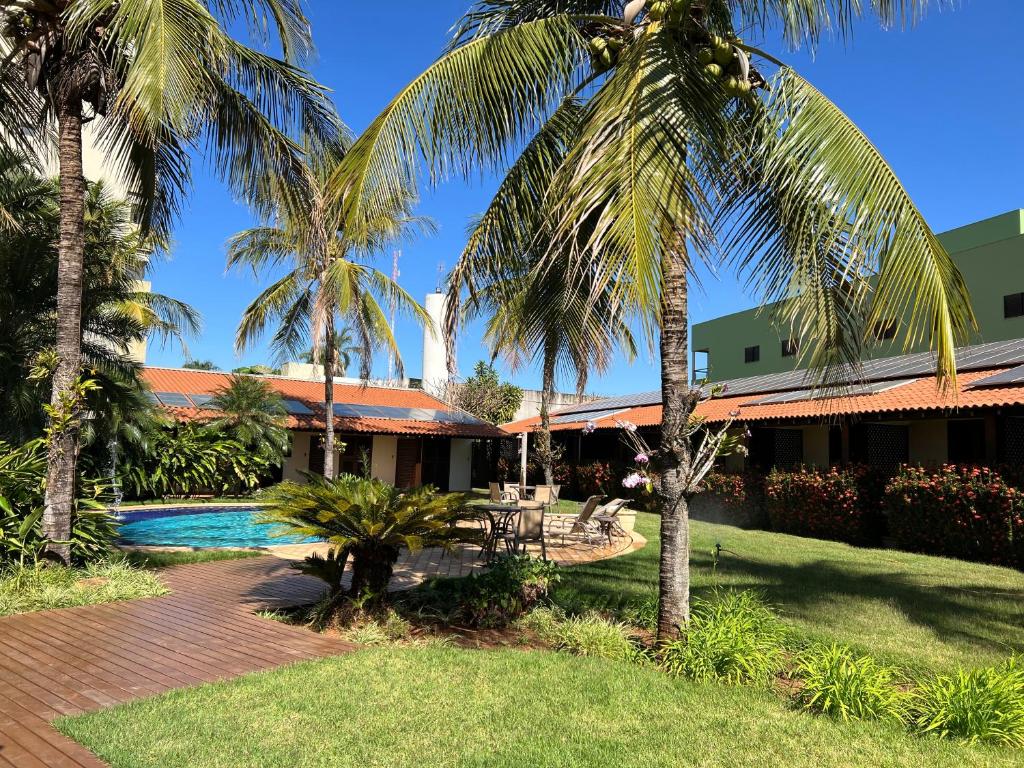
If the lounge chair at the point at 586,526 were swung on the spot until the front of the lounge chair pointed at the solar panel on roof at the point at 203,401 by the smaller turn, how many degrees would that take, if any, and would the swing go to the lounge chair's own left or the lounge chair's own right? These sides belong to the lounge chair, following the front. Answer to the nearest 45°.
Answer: approximately 45° to the lounge chair's own right

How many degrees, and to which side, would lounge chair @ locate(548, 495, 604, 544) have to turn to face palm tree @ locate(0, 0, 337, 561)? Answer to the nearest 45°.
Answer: approximately 45° to its left

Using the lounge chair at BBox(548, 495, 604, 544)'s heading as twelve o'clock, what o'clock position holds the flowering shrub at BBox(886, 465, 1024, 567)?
The flowering shrub is roughly at 6 o'clock from the lounge chair.

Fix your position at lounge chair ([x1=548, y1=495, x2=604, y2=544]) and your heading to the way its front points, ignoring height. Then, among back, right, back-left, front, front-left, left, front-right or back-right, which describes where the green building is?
back-right

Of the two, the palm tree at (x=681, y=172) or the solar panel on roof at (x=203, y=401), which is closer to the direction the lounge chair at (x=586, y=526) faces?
the solar panel on roof

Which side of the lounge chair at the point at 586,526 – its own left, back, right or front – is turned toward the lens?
left

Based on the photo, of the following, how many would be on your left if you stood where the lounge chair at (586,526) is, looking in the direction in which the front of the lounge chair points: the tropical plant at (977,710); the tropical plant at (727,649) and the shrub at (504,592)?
3

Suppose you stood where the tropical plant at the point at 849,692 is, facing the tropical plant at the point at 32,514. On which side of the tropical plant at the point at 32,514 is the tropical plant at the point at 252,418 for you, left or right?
right

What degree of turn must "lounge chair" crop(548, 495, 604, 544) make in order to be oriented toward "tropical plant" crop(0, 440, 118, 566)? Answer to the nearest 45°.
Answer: approximately 45° to its left

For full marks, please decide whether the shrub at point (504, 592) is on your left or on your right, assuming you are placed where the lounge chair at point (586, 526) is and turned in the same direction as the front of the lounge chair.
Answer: on your left

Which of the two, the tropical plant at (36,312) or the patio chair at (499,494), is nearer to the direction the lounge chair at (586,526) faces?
the tropical plant
